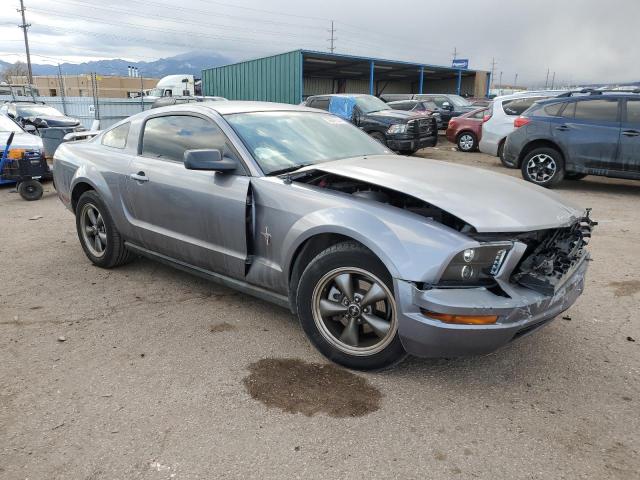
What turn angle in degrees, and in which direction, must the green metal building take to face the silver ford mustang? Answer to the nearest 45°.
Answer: approximately 45° to its right

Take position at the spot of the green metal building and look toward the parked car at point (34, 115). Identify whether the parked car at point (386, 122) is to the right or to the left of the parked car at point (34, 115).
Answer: left

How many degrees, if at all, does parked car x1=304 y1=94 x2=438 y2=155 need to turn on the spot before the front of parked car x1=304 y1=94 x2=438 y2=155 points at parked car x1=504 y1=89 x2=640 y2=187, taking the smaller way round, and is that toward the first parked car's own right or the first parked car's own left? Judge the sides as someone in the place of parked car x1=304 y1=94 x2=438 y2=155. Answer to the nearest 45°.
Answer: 0° — it already faces it

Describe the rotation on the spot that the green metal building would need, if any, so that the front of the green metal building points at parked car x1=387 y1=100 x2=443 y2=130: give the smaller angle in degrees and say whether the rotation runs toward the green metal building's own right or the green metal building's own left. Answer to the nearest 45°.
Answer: approximately 45° to the green metal building's own right

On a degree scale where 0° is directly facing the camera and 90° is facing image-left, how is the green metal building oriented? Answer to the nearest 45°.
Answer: approximately 315°

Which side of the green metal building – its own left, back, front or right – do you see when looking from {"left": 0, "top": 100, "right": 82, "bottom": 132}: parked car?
right
